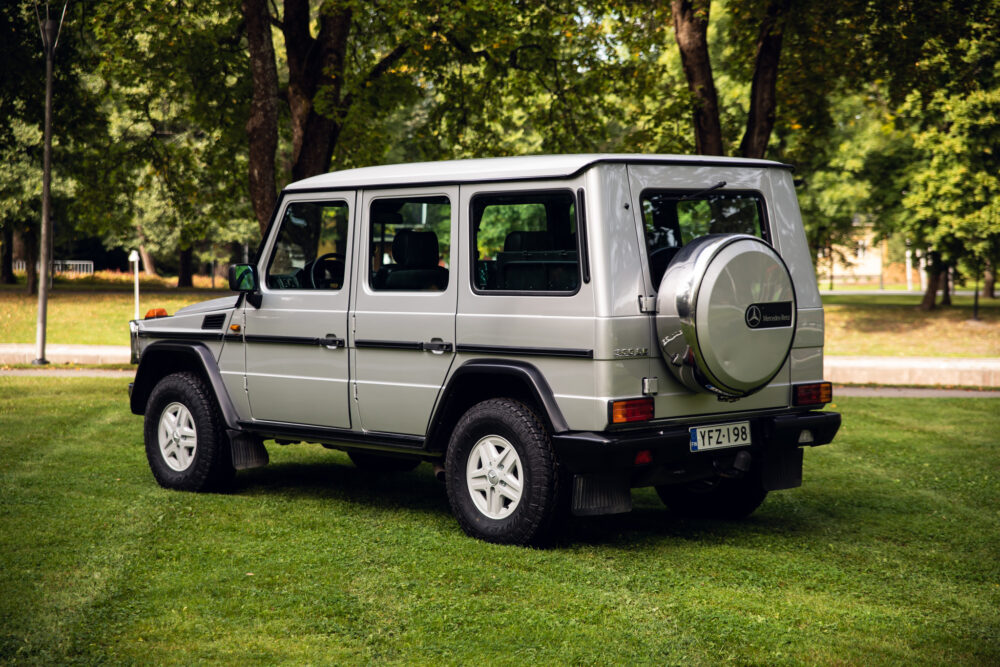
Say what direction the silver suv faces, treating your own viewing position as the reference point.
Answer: facing away from the viewer and to the left of the viewer

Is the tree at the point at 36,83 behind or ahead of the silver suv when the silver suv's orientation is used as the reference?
ahead

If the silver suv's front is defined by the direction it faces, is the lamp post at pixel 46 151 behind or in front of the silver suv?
in front
